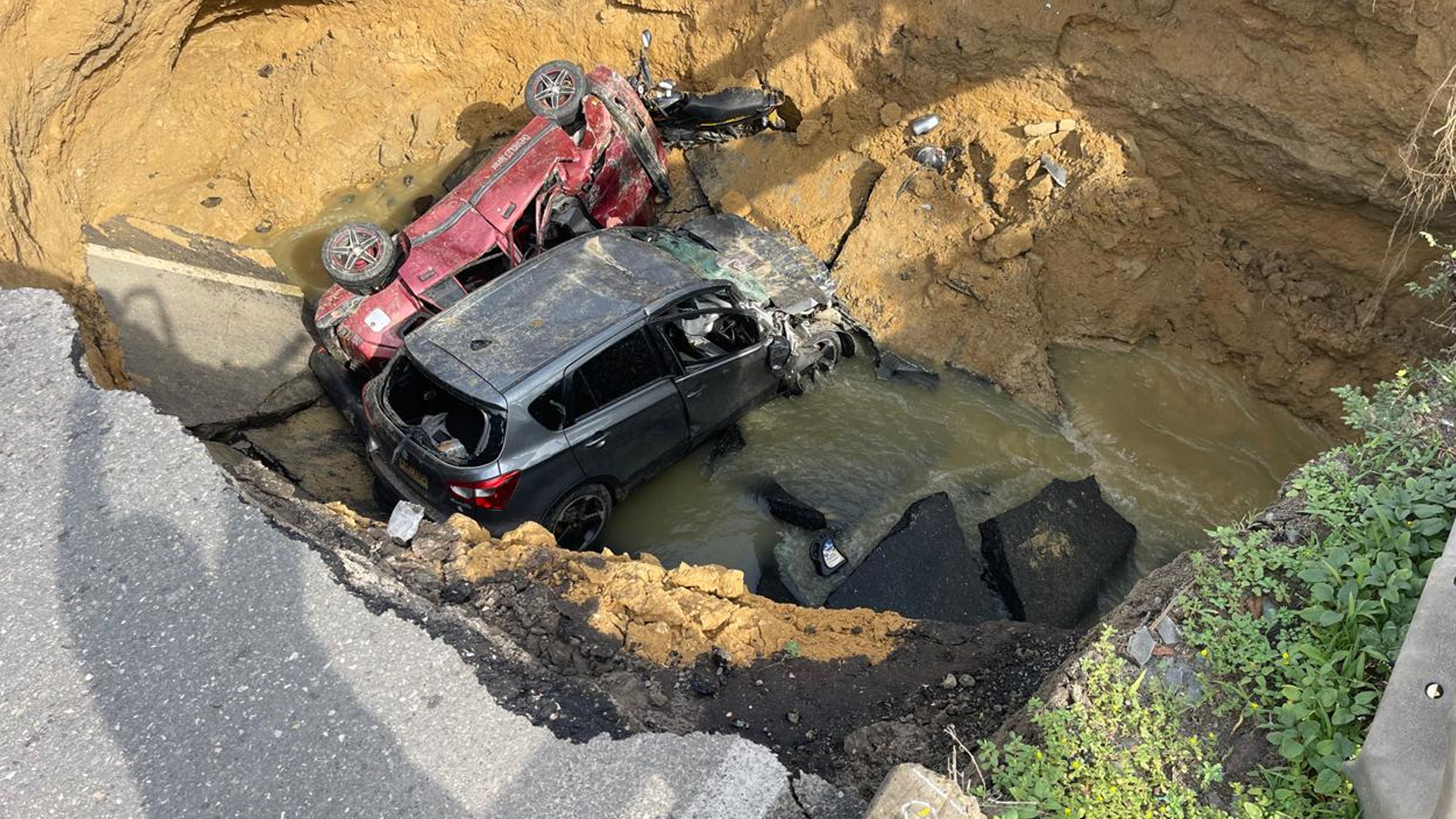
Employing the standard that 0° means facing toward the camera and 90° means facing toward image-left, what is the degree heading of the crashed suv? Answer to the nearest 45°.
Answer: approximately 225°

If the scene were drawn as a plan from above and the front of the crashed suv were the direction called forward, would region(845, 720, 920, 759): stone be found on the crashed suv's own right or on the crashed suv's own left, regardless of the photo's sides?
on the crashed suv's own right

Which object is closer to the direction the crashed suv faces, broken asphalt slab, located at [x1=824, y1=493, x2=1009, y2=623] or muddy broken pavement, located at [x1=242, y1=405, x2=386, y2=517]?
the broken asphalt slab

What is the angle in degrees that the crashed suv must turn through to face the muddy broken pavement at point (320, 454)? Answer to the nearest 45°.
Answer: approximately 135° to its left

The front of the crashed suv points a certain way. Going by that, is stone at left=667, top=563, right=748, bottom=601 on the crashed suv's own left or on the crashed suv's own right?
on the crashed suv's own right

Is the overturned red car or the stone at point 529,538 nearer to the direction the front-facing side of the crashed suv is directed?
the overturned red car

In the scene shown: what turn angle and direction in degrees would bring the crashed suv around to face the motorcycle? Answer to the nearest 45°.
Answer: approximately 45° to its left

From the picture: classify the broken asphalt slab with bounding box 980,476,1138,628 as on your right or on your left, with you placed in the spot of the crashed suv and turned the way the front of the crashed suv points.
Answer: on your right

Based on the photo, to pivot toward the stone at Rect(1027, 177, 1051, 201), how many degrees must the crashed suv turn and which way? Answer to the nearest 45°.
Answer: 0° — it already faces it

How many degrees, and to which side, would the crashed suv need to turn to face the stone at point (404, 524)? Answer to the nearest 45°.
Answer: approximately 180°

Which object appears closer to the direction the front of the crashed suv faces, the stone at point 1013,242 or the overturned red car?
the stone

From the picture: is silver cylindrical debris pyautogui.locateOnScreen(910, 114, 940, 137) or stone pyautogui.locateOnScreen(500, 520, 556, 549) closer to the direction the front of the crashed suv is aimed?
the silver cylindrical debris
